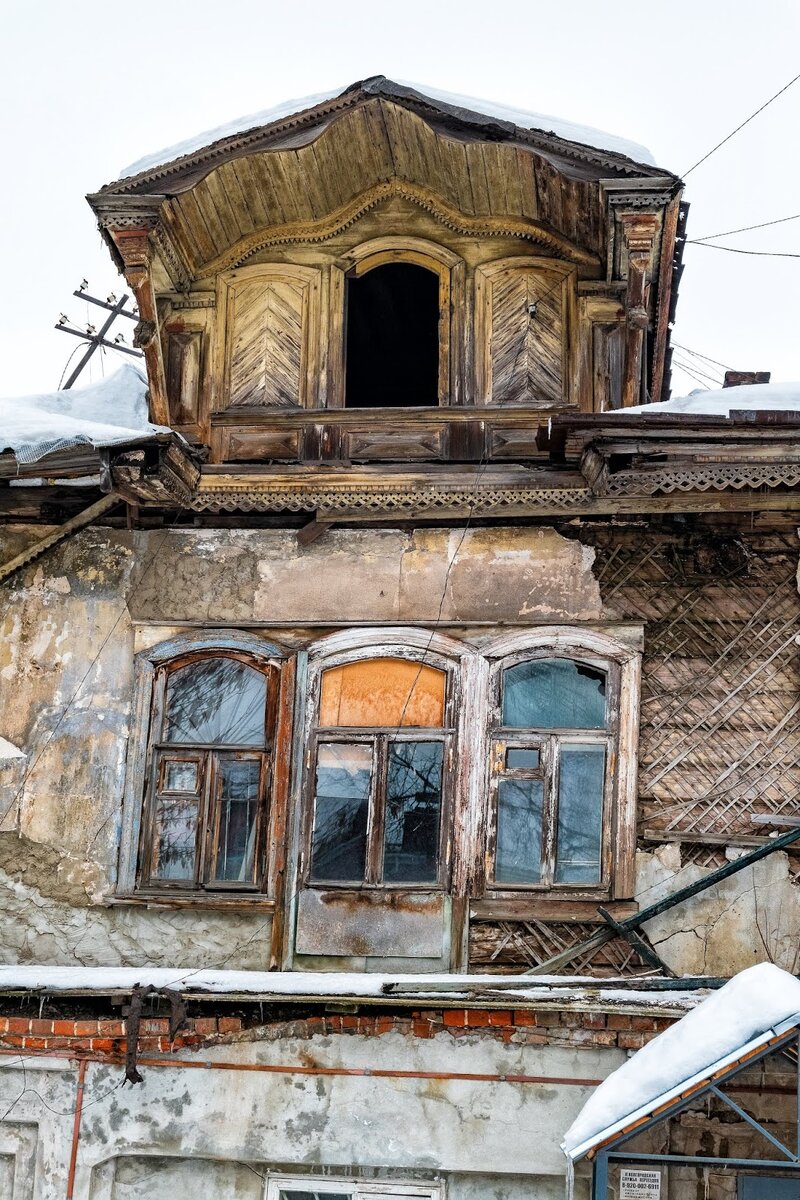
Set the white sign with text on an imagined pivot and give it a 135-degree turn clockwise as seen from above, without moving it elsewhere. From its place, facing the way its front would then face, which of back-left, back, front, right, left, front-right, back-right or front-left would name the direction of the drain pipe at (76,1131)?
front-left

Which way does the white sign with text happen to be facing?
toward the camera
